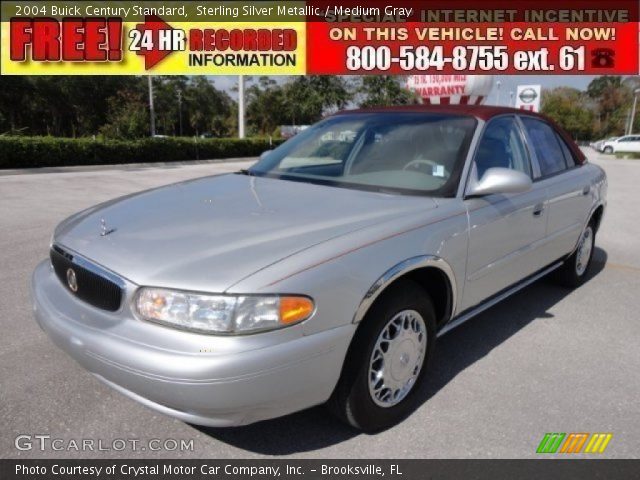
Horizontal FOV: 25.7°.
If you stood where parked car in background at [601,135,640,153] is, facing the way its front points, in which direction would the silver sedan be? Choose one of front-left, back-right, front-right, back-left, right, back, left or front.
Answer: left

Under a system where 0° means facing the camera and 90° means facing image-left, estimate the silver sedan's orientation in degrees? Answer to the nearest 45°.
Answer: approximately 45°

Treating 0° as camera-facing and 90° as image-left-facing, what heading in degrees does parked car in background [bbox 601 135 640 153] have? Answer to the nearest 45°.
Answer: approximately 90°

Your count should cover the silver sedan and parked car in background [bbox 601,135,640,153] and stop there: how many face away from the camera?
0

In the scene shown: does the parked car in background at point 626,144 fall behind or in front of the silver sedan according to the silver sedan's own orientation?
behind
